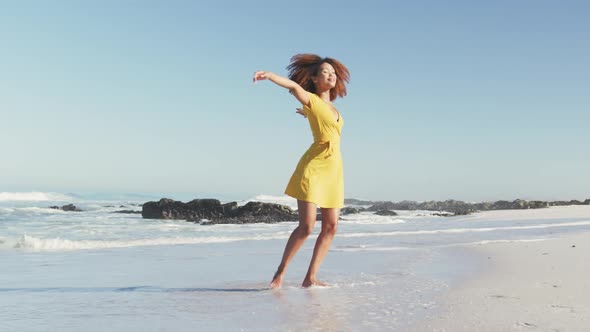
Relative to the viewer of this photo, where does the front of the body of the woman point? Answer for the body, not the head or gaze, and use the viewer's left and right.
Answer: facing the viewer and to the right of the viewer

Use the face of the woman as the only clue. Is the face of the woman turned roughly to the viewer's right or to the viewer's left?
to the viewer's right

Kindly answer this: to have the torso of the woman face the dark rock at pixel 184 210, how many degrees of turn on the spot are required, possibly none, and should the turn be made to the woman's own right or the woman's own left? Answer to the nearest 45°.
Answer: approximately 135° to the woman's own left

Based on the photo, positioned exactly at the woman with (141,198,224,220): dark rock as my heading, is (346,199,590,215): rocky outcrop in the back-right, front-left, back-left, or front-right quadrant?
front-right

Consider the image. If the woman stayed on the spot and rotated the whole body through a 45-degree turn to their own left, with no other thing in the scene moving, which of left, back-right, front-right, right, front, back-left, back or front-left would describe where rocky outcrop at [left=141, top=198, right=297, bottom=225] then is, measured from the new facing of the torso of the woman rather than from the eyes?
left

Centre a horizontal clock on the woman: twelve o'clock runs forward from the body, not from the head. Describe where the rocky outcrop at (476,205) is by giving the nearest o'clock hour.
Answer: The rocky outcrop is roughly at 8 o'clock from the woman.
